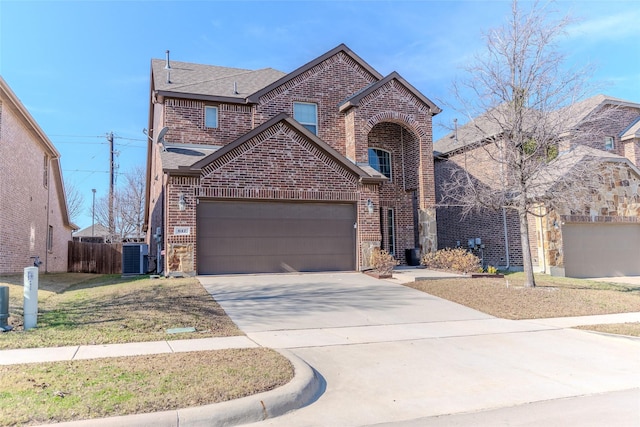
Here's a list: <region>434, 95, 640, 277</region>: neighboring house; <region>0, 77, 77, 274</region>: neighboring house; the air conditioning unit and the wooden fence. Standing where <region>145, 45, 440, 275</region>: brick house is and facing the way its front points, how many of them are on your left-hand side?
1

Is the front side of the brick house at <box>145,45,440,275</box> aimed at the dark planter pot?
no

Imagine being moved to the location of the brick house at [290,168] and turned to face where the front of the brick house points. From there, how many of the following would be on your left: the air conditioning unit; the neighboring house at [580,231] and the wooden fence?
1

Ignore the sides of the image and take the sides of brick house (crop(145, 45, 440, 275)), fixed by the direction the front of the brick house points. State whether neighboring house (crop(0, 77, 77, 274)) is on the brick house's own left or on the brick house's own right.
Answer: on the brick house's own right

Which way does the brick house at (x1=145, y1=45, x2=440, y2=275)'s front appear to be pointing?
toward the camera

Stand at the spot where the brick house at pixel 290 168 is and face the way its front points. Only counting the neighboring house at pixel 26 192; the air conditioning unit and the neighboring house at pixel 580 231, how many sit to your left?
1

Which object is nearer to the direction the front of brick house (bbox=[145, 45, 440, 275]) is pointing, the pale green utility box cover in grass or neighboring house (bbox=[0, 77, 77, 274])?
the pale green utility box cover in grass

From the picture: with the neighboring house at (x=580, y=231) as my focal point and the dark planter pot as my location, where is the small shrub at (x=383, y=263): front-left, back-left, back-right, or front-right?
back-right

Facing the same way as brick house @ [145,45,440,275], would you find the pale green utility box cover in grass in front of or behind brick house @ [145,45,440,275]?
in front

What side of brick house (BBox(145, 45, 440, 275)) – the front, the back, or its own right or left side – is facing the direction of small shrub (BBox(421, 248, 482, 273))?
left

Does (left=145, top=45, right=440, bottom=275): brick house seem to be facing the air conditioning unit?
no

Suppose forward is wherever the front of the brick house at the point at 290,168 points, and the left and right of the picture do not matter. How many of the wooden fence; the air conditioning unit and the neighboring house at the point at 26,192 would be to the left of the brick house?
0

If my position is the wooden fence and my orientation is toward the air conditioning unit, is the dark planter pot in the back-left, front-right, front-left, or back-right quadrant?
front-left

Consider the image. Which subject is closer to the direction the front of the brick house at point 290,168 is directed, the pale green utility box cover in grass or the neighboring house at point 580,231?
the pale green utility box cover in grass

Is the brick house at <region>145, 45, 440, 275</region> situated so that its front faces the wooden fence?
no
